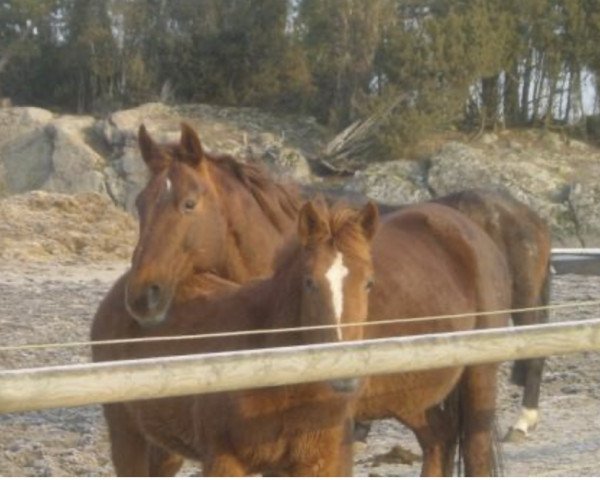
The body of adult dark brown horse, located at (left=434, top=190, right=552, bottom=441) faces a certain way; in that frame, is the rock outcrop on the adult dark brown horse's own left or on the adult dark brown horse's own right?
on the adult dark brown horse's own right

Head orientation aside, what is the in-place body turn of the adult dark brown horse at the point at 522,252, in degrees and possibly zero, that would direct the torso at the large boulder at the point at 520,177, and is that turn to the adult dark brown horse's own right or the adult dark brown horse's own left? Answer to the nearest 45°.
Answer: approximately 90° to the adult dark brown horse's own right

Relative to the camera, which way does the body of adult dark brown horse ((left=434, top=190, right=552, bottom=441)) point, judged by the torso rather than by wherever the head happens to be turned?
to the viewer's left

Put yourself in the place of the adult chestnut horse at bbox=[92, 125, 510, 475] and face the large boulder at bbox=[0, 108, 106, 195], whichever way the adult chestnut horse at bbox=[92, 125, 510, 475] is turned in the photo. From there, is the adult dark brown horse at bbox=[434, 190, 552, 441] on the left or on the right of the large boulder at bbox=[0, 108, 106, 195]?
right
